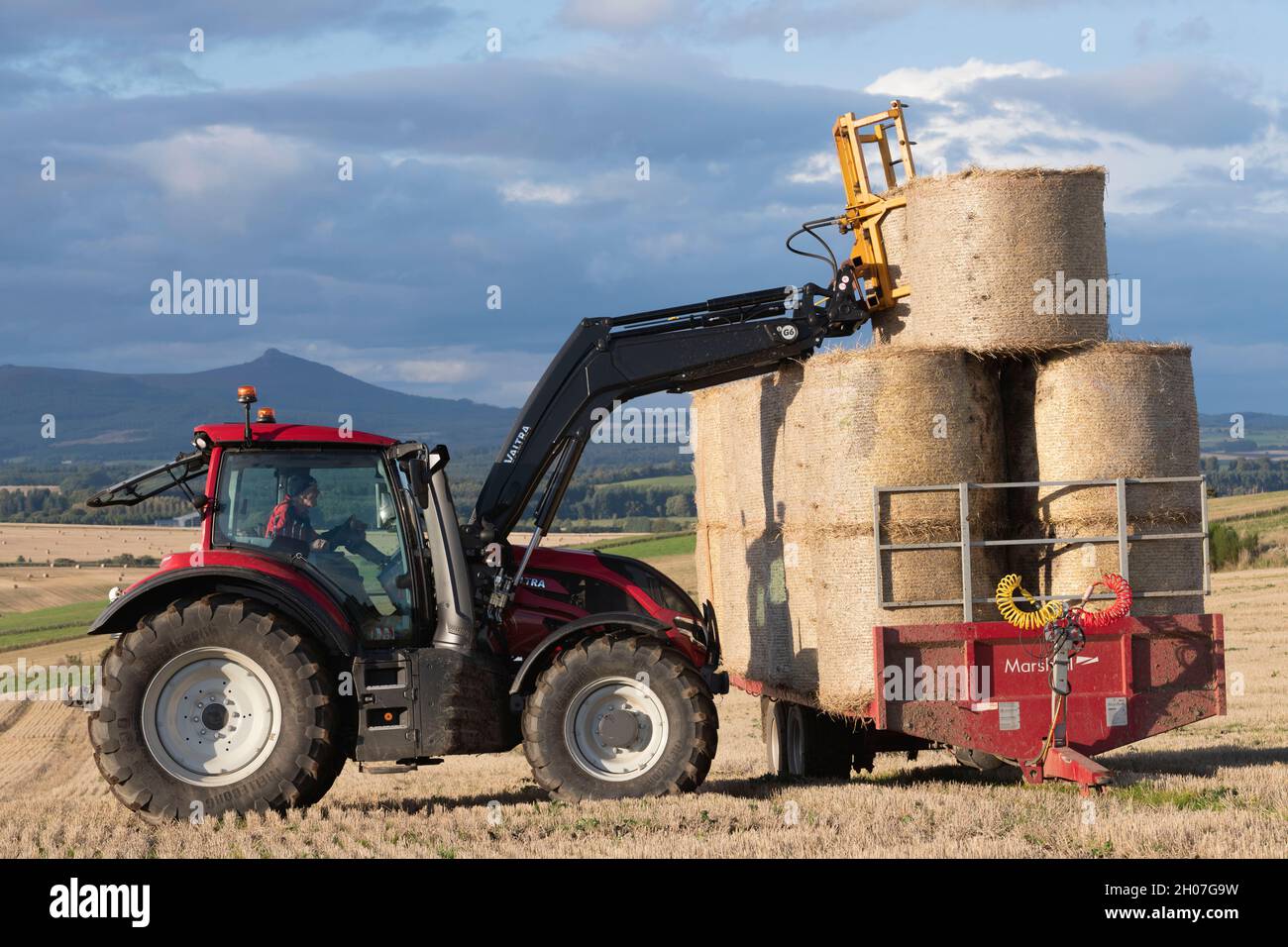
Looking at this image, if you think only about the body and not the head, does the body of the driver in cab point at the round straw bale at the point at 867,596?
yes

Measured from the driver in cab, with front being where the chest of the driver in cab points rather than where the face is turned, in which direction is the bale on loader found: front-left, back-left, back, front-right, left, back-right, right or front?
front

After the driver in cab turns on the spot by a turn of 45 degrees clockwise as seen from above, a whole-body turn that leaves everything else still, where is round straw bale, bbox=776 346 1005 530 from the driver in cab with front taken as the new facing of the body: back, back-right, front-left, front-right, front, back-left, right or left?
front-left

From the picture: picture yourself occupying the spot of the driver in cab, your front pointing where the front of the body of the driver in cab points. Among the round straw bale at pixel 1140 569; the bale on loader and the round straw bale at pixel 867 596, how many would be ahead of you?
3

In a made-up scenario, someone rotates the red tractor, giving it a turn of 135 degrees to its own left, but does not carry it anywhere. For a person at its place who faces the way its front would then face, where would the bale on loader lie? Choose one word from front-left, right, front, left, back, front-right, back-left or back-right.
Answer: back-right

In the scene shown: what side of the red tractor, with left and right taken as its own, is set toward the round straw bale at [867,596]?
front

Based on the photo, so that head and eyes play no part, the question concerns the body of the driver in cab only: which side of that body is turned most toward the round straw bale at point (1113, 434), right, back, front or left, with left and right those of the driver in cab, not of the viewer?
front

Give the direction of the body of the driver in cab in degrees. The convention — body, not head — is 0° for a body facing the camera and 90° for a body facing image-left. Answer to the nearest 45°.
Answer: approximately 270°

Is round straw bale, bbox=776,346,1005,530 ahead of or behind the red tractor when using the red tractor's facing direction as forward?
ahead

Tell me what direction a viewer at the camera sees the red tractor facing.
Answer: facing to the right of the viewer
